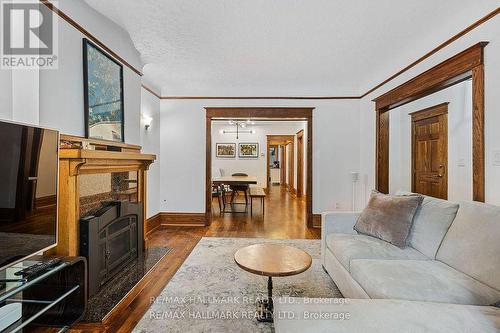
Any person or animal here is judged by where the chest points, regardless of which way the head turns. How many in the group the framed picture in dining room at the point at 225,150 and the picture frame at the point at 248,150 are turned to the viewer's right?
0

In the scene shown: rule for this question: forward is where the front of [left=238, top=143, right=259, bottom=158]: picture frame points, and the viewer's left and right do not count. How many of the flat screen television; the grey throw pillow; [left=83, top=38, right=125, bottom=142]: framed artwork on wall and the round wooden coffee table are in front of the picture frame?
4

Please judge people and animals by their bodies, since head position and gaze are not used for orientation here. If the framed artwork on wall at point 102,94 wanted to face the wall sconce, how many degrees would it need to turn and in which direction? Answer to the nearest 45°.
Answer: approximately 45° to its left

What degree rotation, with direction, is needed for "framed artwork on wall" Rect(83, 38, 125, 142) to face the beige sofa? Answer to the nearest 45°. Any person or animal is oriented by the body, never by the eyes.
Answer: approximately 45° to its right

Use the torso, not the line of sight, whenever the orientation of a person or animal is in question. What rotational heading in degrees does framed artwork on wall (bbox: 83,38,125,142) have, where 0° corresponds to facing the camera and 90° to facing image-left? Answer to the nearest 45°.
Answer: approximately 270°

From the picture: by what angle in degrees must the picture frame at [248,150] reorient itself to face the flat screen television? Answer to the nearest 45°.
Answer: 0° — it already faces it

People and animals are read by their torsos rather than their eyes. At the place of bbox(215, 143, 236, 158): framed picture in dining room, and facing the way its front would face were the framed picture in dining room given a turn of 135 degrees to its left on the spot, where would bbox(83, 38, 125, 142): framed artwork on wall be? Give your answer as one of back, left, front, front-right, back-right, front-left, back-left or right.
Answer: back-right

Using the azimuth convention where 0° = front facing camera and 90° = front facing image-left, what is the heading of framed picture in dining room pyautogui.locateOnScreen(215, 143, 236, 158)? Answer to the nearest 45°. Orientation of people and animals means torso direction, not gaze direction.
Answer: approximately 0°

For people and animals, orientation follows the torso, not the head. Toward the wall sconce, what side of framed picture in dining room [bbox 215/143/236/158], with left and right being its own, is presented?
front

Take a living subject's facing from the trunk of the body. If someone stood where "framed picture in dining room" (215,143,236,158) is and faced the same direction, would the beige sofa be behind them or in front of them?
in front

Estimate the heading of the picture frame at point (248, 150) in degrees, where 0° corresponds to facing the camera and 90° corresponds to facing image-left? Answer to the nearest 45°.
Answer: approximately 0°

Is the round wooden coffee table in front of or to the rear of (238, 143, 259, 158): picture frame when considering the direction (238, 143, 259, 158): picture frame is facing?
in front
